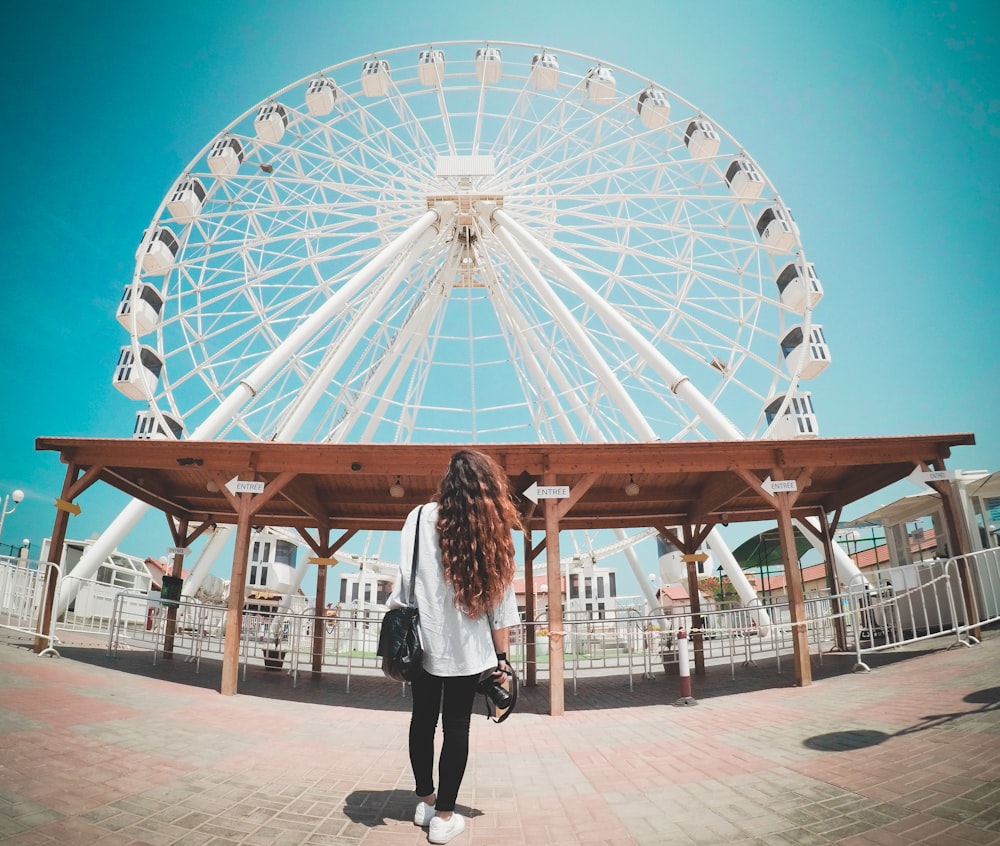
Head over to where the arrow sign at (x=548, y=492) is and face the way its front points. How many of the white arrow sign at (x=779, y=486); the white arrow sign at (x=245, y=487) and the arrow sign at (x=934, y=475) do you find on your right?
1

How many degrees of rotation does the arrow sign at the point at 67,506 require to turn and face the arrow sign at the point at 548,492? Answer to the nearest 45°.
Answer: approximately 45° to its left

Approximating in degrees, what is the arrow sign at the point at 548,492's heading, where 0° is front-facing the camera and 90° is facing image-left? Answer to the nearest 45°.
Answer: approximately 0°

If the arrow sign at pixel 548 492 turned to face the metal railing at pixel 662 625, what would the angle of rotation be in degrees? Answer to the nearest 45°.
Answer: approximately 135° to its left

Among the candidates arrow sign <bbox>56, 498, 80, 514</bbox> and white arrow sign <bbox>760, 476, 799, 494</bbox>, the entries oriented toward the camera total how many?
2

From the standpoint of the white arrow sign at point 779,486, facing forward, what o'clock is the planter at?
The planter is roughly at 3 o'clock from the white arrow sign.

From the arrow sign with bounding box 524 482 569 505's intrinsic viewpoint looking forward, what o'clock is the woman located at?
The woman is roughly at 12 o'clock from the arrow sign.

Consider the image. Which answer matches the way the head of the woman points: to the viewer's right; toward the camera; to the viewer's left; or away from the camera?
away from the camera

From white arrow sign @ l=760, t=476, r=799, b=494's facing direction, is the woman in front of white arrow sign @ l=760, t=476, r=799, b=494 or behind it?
in front

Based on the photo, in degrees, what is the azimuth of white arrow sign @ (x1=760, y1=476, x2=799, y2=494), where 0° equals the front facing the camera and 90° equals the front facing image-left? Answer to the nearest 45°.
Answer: approximately 0°

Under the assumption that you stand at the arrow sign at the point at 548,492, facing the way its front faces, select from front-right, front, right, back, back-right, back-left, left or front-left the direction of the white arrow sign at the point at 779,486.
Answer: left
